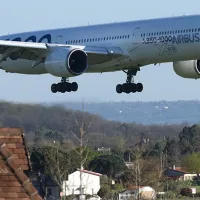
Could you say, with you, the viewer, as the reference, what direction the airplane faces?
facing the viewer and to the right of the viewer
